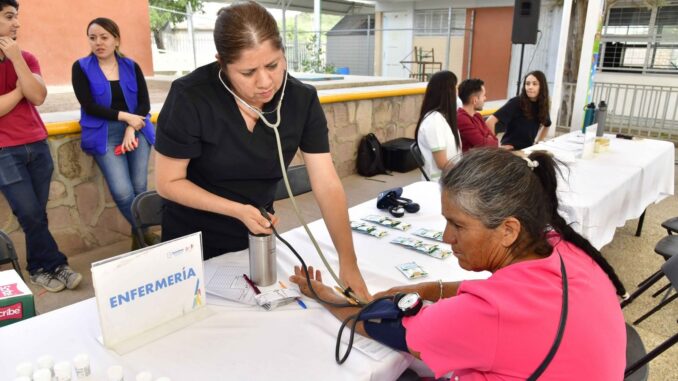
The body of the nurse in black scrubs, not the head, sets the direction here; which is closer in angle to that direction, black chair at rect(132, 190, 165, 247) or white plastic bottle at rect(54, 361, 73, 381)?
the white plastic bottle

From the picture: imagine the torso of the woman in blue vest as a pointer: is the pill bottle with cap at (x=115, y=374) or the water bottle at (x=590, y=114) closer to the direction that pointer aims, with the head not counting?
the pill bottle with cap

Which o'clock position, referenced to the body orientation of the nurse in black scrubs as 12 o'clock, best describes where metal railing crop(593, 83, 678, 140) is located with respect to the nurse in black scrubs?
The metal railing is roughly at 9 o'clock from the nurse in black scrubs.

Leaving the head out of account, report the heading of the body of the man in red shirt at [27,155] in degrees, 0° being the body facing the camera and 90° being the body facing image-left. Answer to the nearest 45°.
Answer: approximately 315°

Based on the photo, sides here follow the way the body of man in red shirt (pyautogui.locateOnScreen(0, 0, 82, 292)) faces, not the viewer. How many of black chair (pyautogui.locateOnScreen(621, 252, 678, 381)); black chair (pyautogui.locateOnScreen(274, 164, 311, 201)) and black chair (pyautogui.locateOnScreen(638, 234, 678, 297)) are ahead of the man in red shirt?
3
